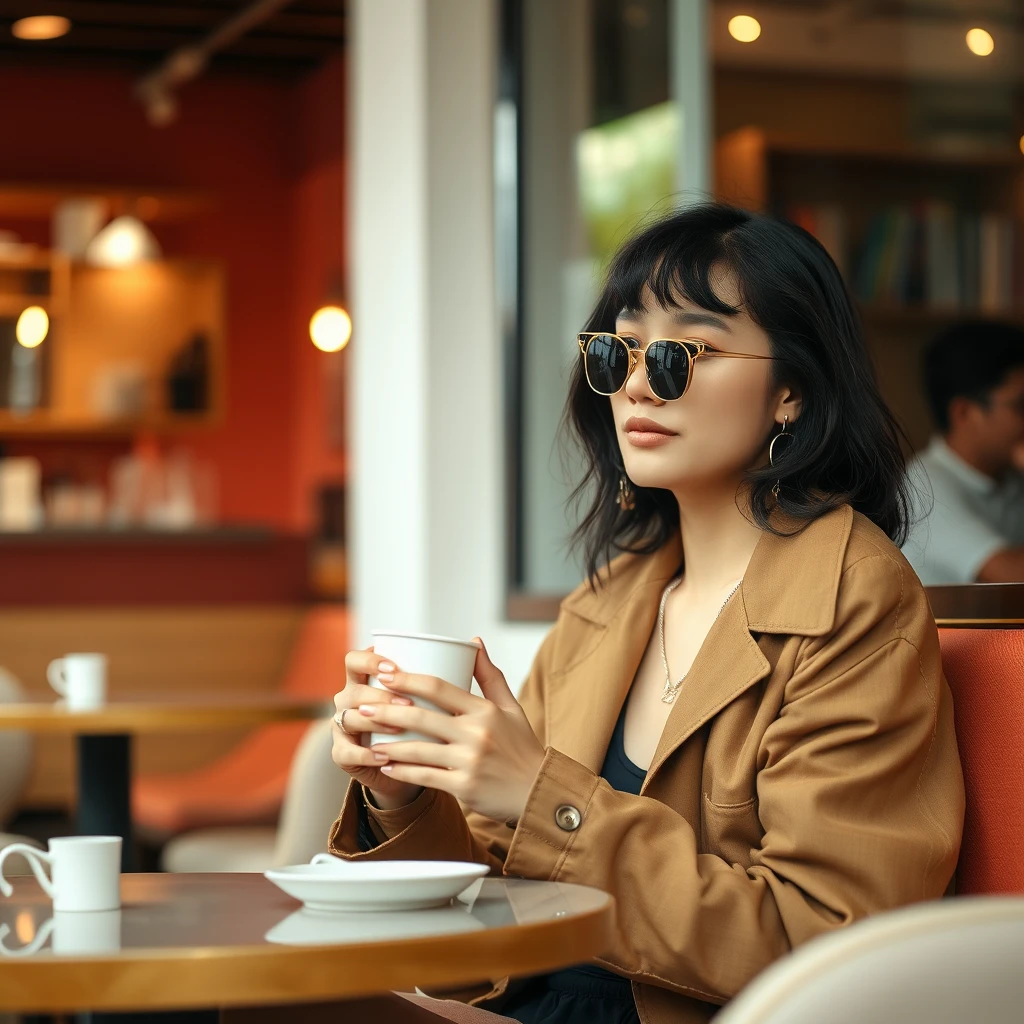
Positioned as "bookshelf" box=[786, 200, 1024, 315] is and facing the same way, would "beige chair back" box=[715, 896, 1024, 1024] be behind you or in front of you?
in front

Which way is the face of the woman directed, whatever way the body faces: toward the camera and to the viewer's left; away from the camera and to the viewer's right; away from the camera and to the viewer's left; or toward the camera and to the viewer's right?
toward the camera and to the viewer's left

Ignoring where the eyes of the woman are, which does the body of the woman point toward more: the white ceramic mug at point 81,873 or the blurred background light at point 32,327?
the white ceramic mug

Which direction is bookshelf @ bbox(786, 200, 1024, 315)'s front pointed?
toward the camera

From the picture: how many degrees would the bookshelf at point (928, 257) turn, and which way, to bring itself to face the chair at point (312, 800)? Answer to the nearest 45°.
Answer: approximately 45° to its right

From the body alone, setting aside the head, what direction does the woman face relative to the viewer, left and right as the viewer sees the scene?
facing the viewer and to the left of the viewer
